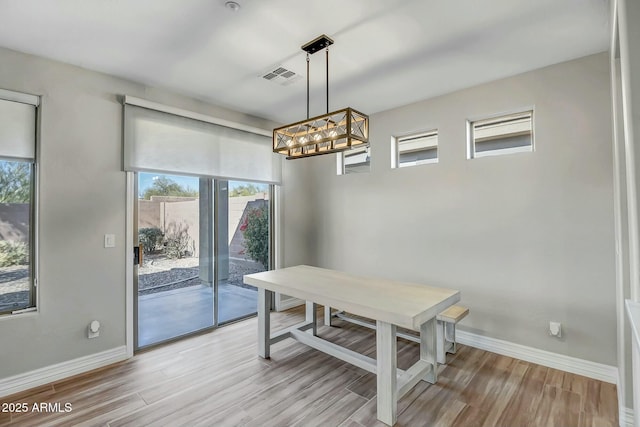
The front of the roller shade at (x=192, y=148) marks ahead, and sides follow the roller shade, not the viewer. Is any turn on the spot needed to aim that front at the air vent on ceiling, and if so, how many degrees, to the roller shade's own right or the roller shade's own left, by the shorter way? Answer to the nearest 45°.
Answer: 0° — it already faces it

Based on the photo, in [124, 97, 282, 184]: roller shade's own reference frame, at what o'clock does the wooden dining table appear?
The wooden dining table is roughly at 12 o'clock from the roller shade.

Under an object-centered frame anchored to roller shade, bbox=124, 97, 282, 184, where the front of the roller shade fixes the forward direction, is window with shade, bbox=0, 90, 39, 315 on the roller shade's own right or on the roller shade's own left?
on the roller shade's own right

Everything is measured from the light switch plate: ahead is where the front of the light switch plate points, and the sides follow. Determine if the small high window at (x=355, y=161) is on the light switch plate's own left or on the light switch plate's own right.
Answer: on the light switch plate's own left

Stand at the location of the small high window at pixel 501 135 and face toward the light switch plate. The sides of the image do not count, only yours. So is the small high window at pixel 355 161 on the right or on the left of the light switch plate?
right

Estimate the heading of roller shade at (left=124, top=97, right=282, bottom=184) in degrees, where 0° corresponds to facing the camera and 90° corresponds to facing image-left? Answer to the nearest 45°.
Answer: approximately 315°

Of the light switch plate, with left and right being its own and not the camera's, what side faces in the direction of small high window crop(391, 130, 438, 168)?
left

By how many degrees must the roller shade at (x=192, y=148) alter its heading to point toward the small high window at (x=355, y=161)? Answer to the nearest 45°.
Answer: approximately 45° to its left

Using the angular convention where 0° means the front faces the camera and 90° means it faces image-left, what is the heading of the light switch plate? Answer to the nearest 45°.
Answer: approximately 0°
